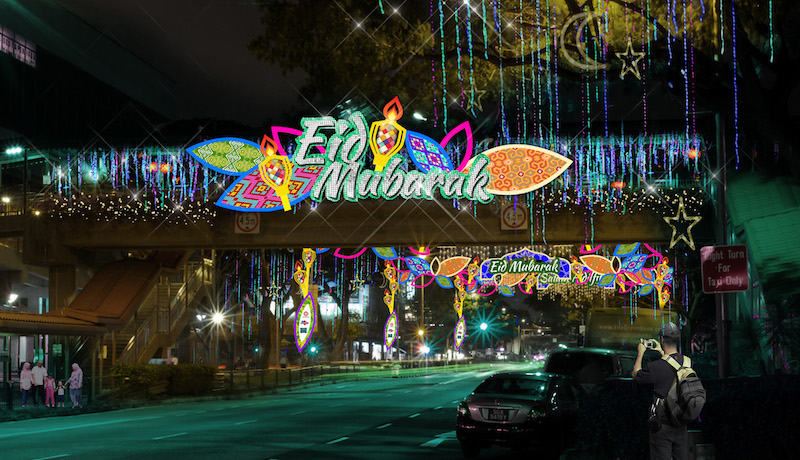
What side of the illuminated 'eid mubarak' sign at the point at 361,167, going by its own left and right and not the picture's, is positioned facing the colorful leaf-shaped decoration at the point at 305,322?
back

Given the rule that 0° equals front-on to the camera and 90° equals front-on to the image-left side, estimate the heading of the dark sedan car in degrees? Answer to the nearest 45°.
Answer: approximately 225°

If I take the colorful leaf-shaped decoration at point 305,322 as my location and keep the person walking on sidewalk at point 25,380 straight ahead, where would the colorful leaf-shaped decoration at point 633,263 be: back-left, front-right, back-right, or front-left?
back-left

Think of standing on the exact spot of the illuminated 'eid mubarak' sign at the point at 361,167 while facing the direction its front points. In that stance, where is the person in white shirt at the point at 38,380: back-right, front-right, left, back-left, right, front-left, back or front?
right

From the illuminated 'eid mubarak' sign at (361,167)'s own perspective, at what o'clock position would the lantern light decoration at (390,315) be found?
The lantern light decoration is roughly at 6 o'clock from the illuminated 'eid mubarak' sign.

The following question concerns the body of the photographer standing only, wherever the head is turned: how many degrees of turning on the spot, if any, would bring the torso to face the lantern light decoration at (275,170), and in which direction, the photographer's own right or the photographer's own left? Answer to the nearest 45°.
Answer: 0° — they already face it

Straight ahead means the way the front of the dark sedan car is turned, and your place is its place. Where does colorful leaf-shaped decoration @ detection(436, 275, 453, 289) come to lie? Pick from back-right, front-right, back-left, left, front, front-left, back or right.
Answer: front-left

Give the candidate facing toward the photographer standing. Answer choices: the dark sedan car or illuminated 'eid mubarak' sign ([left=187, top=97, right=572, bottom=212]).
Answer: the illuminated 'eid mubarak' sign

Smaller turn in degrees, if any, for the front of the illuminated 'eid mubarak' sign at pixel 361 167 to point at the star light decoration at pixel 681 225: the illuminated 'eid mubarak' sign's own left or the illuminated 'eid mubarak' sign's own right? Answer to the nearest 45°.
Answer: approximately 90° to the illuminated 'eid mubarak' sign's own left

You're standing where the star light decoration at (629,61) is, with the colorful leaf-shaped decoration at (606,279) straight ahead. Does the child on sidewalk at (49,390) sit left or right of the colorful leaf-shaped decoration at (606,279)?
left

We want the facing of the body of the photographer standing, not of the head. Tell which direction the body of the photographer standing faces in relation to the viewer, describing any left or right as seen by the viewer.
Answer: facing away from the viewer and to the left of the viewer

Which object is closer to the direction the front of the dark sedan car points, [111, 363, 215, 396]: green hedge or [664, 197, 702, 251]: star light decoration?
the star light decoration

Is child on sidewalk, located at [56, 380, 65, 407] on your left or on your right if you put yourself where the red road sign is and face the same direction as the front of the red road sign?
on your right
